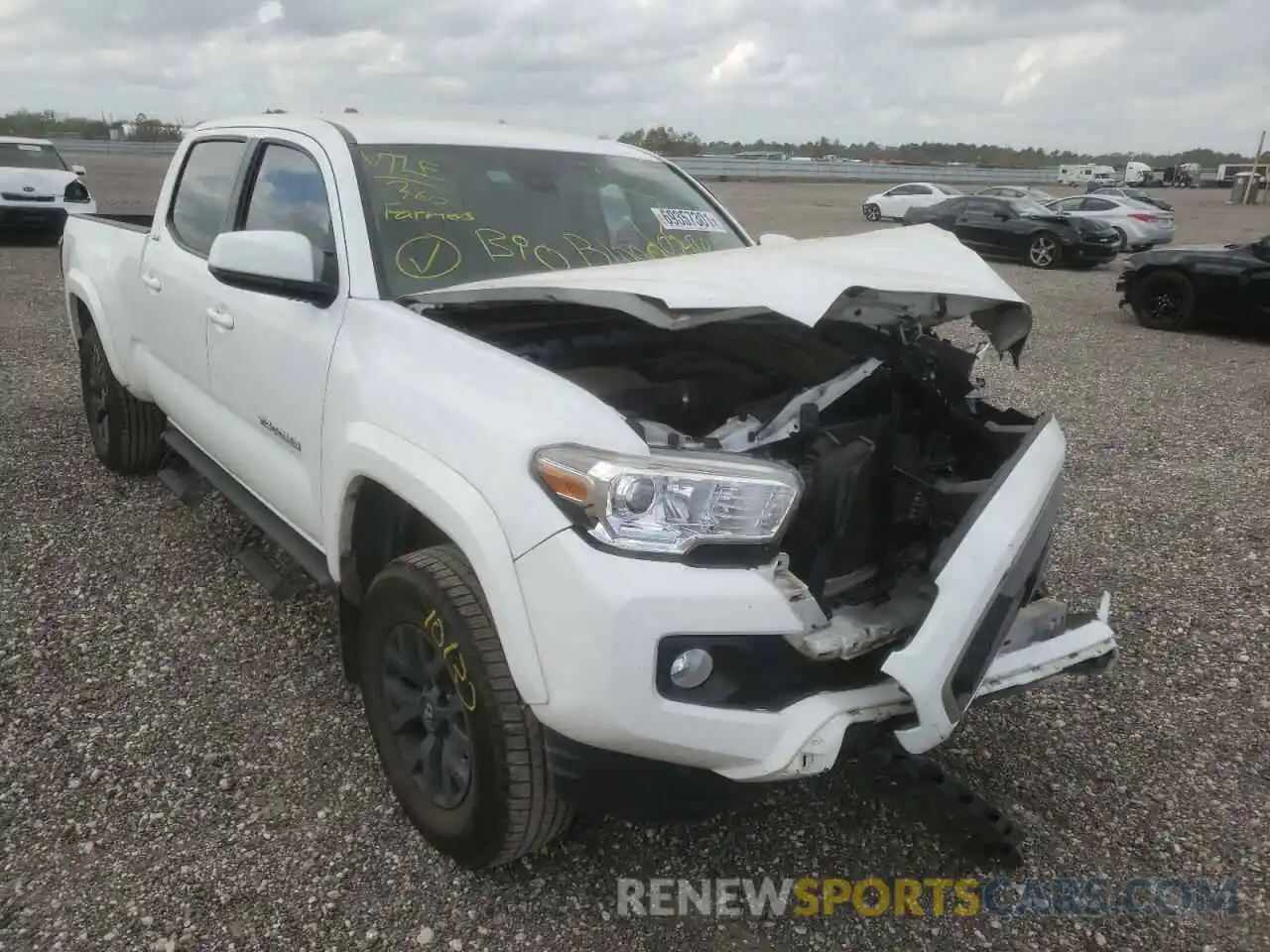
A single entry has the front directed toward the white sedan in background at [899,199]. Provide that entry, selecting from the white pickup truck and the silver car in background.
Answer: the silver car in background

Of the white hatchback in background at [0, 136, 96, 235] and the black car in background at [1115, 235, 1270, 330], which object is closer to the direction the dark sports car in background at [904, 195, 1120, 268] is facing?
the black car in background

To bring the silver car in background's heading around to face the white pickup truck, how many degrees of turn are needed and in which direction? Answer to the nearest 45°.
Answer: approximately 135° to its left

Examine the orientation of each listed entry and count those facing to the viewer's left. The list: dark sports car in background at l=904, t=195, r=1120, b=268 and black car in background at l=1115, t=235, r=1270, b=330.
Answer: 1

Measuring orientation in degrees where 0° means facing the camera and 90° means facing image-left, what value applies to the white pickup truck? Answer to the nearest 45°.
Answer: approximately 315°

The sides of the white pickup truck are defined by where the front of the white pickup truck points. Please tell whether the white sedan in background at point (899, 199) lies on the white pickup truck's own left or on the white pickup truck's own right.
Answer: on the white pickup truck's own left

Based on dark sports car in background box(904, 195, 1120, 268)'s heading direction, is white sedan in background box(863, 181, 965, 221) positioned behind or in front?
behind

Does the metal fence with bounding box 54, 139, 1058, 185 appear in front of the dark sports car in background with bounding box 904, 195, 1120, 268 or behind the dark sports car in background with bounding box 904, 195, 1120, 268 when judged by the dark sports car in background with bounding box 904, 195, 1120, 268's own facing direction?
behind

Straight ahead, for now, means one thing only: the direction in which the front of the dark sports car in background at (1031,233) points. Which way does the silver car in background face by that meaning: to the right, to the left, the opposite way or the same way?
the opposite way

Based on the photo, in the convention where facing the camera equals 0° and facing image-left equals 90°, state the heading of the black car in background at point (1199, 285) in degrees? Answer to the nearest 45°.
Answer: approximately 90°

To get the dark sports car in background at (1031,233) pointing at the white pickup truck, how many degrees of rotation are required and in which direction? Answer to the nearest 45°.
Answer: approximately 45° to its right

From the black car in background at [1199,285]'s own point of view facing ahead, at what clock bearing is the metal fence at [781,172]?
The metal fence is roughly at 2 o'clock from the black car in background.

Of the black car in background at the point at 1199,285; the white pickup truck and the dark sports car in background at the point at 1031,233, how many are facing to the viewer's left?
1

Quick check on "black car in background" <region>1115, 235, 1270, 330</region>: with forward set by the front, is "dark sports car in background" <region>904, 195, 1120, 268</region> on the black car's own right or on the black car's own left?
on the black car's own right

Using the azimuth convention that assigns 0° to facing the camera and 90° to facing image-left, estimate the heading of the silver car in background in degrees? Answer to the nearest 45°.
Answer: approximately 135°

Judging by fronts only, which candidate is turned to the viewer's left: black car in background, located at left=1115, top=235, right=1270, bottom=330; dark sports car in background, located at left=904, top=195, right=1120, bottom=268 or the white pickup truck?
the black car in background
